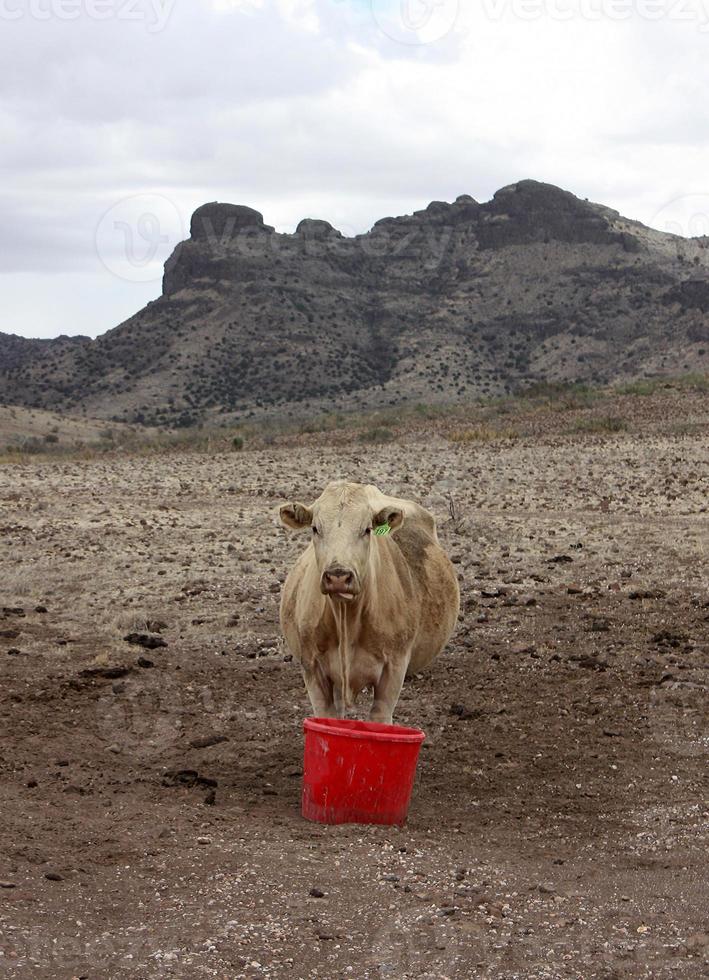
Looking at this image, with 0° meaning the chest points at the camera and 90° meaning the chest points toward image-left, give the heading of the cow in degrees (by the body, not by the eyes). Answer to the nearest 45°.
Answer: approximately 0°

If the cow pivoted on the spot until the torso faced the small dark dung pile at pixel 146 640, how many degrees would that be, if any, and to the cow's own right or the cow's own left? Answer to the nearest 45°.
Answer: approximately 135° to the cow's own right

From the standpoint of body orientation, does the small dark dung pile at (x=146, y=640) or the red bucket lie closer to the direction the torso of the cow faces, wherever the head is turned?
the red bucket

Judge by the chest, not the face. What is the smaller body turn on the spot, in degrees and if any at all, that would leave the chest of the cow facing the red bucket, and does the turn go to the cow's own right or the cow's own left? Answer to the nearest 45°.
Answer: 0° — it already faces it

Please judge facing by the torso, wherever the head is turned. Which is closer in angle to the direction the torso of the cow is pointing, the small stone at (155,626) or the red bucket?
the red bucket

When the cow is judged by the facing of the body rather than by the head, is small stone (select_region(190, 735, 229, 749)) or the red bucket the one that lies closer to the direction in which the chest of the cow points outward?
the red bucket
